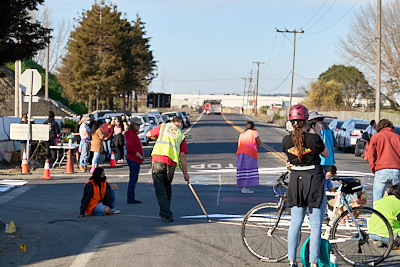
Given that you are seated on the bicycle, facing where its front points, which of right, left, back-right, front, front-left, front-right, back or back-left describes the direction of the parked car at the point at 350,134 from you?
right

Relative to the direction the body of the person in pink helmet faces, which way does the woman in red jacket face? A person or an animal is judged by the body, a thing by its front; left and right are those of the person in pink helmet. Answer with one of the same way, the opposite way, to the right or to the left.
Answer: to the right

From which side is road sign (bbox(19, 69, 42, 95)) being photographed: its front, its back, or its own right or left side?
back

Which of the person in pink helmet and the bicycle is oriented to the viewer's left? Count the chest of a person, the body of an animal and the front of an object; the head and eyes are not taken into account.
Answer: the bicycle

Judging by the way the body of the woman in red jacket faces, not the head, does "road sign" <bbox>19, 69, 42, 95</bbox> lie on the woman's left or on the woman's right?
on the woman's left

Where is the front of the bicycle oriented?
to the viewer's left
